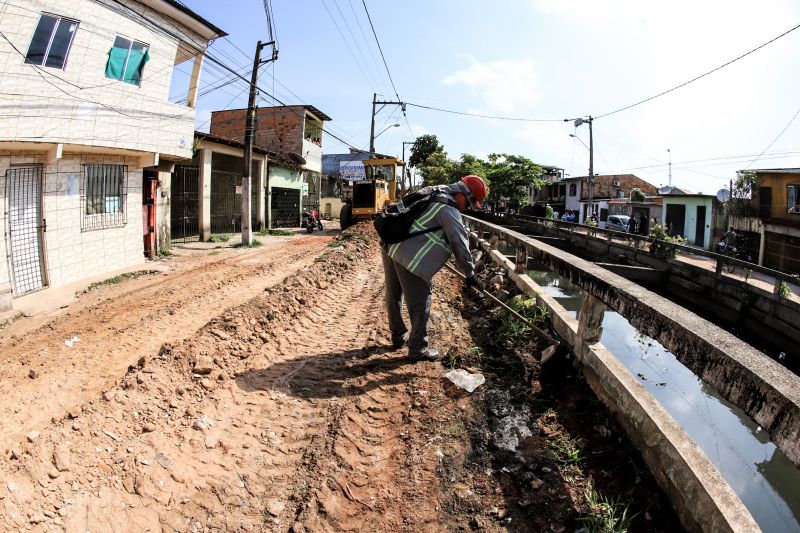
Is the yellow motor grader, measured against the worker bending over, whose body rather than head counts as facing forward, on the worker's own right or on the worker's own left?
on the worker's own left

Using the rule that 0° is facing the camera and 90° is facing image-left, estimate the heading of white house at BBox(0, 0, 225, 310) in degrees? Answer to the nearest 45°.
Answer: approximately 315°

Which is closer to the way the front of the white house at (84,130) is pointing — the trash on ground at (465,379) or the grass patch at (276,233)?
the trash on ground

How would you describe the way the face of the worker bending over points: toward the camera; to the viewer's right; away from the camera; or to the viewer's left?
to the viewer's right

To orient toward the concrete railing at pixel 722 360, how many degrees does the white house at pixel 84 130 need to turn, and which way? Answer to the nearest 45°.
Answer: approximately 45° to its right

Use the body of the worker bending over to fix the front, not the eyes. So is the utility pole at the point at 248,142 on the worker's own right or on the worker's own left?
on the worker's own left

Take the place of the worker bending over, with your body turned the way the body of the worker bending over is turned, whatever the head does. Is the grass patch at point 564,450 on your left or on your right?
on your right

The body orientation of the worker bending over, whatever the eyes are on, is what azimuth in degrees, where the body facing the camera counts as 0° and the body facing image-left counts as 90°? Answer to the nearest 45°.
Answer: approximately 270°

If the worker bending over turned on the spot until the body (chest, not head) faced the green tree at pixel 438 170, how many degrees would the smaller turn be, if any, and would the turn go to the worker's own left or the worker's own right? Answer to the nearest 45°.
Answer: approximately 90° to the worker's own left

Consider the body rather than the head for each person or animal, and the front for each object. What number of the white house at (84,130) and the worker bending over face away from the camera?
0

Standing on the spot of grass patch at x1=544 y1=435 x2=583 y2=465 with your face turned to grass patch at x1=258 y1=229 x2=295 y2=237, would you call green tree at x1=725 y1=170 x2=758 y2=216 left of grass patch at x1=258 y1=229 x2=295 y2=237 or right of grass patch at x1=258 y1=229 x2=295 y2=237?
right

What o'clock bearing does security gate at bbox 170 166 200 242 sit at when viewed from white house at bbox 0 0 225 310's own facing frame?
The security gate is roughly at 8 o'clock from the white house.

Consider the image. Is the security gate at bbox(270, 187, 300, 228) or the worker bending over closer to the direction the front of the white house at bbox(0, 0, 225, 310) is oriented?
the worker bending over
